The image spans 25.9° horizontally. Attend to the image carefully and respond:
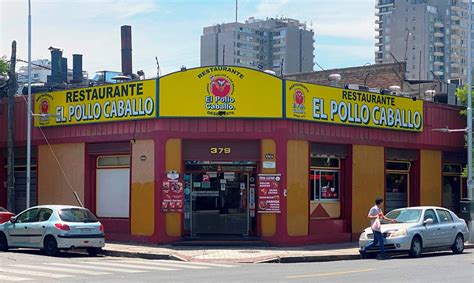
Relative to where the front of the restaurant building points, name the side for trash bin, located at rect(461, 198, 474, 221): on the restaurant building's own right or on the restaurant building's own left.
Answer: on the restaurant building's own left

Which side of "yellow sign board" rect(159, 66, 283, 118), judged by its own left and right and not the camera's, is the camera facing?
front

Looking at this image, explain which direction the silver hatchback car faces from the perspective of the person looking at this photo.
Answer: facing away from the viewer and to the left of the viewer

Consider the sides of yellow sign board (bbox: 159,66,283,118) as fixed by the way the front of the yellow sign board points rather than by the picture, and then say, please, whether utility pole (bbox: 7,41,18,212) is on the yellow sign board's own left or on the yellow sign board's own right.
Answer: on the yellow sign board's own right

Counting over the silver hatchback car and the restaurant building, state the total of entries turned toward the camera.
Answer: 1

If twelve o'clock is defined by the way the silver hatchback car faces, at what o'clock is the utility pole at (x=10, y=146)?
The utility pole is roughly at 1 o'clock from the silver hatchback car.

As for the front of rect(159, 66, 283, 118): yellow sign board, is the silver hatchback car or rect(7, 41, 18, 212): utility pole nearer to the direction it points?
the silver hatchback car

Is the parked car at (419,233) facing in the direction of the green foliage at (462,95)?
no

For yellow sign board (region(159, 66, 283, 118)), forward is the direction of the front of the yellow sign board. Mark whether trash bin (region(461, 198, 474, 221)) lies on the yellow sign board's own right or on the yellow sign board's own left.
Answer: on the yellow sign board's own left

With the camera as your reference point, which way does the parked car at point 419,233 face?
facing the viewer and to the left of the viewer

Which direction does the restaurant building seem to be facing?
toward the camera

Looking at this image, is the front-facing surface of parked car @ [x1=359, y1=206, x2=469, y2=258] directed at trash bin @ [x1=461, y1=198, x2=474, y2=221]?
no

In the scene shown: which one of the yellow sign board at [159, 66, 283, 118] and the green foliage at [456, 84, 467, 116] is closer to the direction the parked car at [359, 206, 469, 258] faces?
the yellow sign board

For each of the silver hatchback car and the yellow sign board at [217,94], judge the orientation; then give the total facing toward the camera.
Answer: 1

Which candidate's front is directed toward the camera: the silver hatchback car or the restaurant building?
the restaurant building

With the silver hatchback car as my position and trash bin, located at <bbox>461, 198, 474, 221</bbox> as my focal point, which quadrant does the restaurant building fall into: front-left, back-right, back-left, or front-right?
front-left

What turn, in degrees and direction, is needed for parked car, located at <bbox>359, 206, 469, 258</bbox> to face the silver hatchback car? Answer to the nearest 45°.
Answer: approximately 45° to its right

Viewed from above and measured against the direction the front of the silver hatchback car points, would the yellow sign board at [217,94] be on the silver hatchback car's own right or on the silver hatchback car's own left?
on the silver hatchback car's own right
